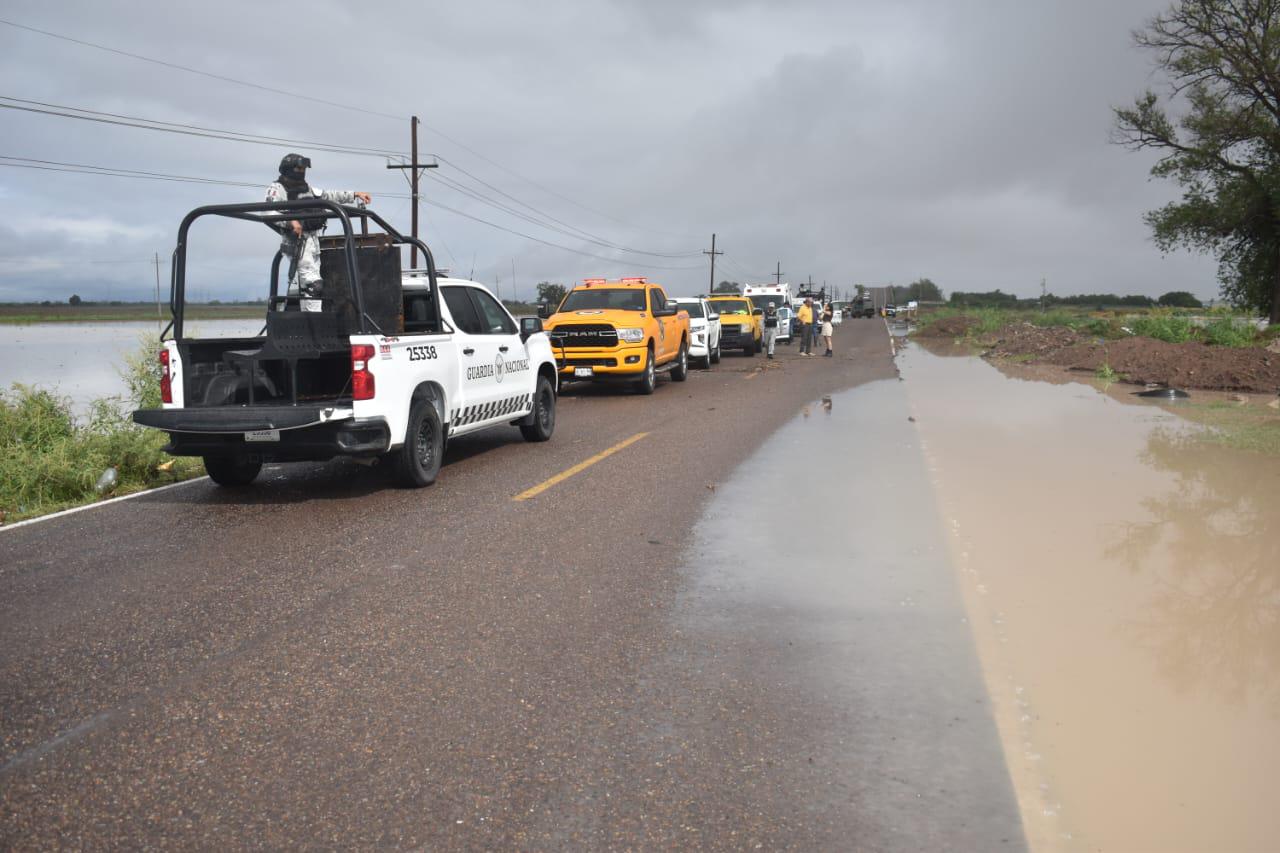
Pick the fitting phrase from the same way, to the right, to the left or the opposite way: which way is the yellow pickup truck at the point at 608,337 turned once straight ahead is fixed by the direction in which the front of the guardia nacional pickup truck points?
the opposite way

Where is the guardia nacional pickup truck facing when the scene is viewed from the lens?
facing away from the viewer and to the right of the viewer

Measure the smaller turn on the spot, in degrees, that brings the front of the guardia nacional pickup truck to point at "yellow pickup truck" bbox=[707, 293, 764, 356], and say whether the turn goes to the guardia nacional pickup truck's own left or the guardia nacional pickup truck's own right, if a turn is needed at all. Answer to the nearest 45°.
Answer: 0° — it already faces it

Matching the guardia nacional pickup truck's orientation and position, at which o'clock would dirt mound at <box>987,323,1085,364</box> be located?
The dirt mound is roughly at 12 o'clock from the guardia nacional pickup truck.

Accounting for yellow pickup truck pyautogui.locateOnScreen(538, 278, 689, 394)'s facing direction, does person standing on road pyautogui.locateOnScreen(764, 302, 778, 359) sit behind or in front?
behind

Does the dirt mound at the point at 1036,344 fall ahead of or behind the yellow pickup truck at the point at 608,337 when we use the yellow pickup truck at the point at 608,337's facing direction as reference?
behind

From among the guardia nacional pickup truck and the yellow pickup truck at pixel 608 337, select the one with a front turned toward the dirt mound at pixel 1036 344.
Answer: the guardia nacional pickup truck

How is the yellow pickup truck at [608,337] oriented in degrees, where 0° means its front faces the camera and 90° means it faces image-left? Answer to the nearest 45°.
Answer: approximately 45°
